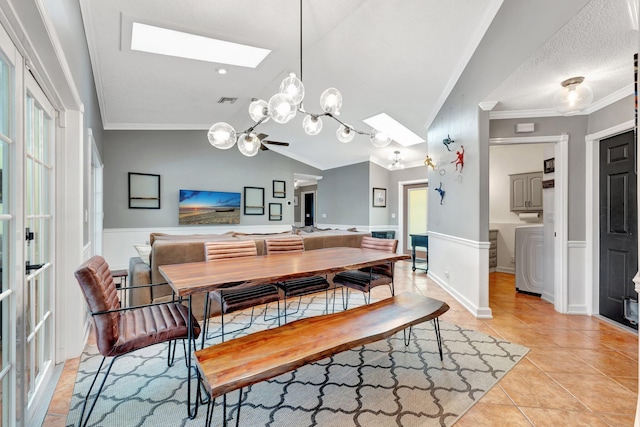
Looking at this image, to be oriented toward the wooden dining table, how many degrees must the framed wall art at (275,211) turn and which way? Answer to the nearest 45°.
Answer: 0° — it already faces it

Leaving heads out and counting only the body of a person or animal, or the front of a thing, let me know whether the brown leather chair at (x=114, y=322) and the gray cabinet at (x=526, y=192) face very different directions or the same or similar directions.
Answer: very different directions

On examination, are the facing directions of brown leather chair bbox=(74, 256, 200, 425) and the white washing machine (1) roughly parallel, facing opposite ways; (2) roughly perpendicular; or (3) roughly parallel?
roughly perpendicular

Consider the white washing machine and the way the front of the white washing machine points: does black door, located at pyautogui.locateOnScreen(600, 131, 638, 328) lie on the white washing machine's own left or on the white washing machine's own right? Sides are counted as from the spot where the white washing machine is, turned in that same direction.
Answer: on the white washing machine's own left

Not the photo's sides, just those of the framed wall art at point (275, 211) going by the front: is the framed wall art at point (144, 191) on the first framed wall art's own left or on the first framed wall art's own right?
on the first framed wall art's own right

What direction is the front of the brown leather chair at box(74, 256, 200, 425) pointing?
to the viewer's right
